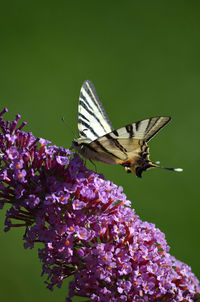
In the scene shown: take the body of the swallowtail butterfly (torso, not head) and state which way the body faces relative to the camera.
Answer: to the viewer's left
